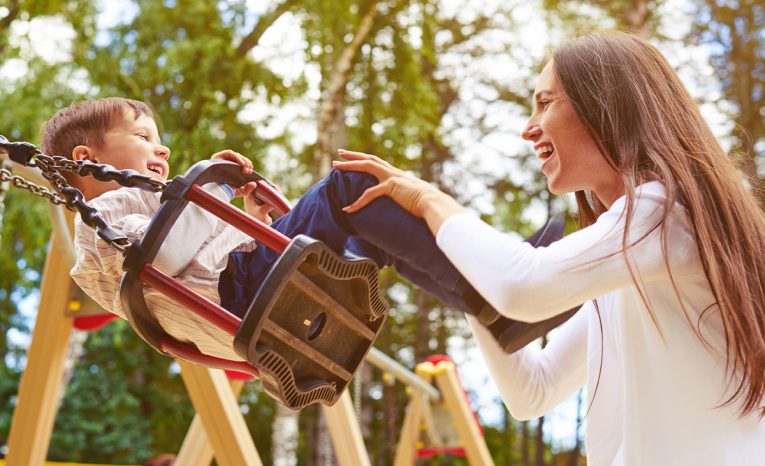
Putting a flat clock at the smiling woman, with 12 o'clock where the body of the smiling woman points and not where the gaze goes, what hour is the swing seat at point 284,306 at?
The swing seat is roughly at 12 o'clock from the smiling woman.

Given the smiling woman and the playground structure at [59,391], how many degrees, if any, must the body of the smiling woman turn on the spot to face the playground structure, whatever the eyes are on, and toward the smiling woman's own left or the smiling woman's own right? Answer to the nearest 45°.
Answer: approximately 45° to the smiling woman's own right

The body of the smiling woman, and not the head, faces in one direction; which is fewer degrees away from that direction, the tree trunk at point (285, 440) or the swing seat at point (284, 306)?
the swing seat

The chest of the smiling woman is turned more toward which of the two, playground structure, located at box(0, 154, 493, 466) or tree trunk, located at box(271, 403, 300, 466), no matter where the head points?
the playground structure

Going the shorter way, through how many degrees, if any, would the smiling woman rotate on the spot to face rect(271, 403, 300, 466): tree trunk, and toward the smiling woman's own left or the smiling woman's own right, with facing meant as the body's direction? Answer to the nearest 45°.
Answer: approximately 45° to the smiling woman's own right

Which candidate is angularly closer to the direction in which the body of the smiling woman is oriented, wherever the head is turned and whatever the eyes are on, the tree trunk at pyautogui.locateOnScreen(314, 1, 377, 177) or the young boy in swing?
the young boy in swing

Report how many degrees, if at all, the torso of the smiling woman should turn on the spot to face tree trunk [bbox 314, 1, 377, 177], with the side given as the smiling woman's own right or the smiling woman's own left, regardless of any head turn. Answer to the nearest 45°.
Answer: approximately 90° to the smiling woman's own right

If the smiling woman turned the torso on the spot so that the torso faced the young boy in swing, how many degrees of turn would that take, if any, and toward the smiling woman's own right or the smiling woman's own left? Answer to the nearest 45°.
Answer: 0° — they already face them

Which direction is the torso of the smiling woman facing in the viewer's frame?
to the viewer's left

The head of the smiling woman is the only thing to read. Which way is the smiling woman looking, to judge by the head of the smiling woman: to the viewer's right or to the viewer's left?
to the viewer's left
